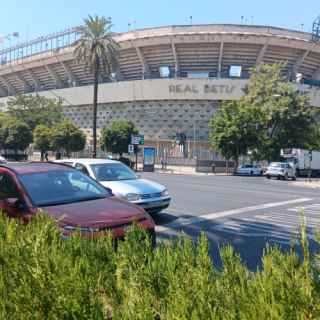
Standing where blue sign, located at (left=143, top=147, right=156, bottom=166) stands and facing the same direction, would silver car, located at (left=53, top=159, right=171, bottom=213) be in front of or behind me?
in front

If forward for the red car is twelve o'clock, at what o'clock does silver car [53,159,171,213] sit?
The silver car is roughly at 8 o'clock from the red car.

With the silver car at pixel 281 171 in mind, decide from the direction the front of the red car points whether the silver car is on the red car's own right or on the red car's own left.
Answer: on the red car's own left

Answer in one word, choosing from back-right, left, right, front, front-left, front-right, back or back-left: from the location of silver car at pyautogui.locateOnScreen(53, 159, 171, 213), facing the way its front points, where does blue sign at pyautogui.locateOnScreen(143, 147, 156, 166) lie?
back-left

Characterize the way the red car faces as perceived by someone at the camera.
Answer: facing the viewer and to the right of the viewer

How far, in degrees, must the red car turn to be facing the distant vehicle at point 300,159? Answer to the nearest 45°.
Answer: approximately 90° to its left

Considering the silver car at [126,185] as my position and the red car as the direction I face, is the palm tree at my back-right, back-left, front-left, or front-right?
back-right

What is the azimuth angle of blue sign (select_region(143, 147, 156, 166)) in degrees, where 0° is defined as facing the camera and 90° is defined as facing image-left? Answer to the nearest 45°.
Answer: approximately 0°

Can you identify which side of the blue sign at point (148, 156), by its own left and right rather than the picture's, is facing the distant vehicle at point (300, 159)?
left

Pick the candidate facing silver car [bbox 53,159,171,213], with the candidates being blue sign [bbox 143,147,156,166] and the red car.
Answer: the blue sign

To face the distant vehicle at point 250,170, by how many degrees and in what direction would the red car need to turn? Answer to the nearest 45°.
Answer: approximately 90° to its left
